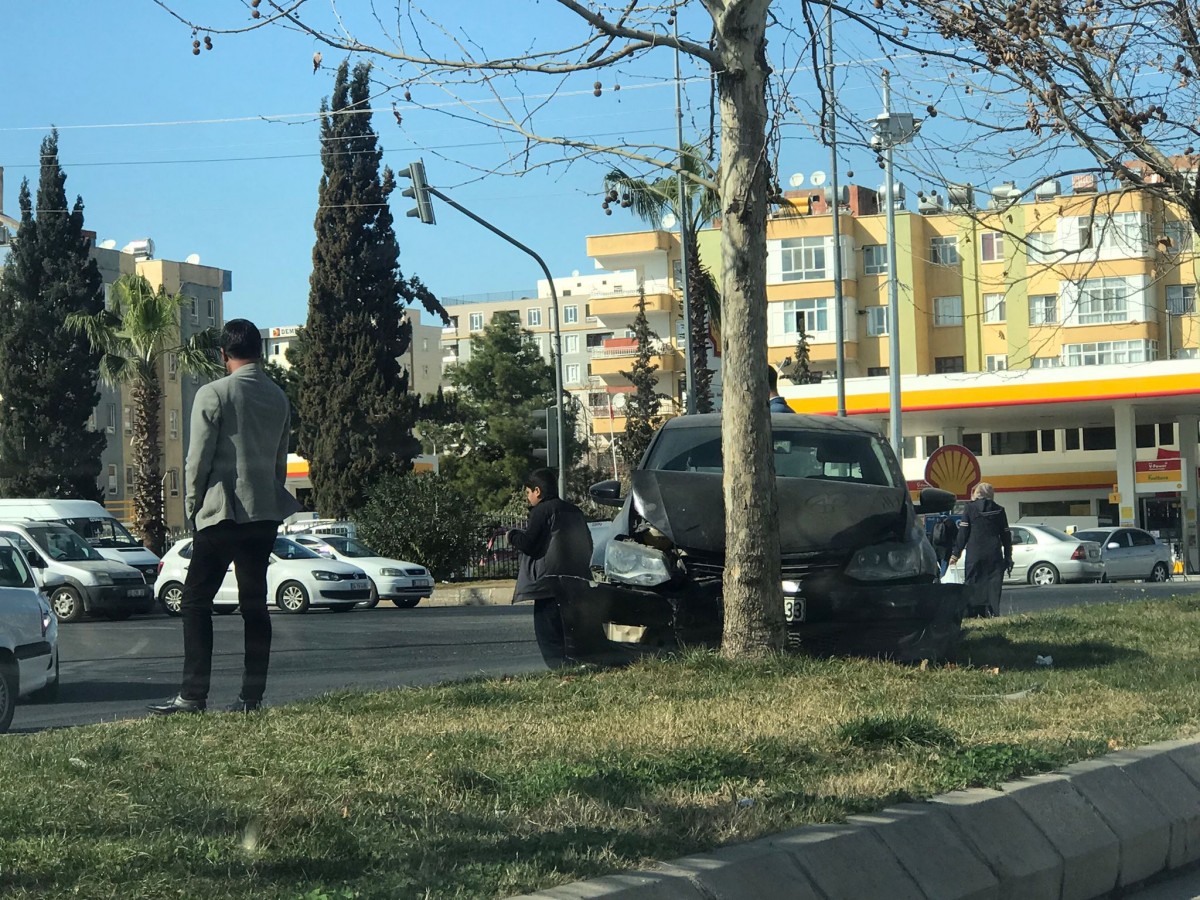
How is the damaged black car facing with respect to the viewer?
toward the camera

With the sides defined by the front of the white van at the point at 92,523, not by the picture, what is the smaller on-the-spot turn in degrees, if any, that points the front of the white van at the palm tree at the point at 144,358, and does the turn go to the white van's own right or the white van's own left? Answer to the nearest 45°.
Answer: approximately 135° to the white van's own left

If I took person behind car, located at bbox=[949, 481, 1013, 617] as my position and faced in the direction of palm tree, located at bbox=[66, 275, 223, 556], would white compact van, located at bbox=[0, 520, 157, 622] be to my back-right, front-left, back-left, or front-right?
front-left

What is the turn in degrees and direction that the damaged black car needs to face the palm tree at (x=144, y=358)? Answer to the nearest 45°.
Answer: approximately 135° to its right

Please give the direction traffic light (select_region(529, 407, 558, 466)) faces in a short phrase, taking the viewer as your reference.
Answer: facing to the left of the viewer

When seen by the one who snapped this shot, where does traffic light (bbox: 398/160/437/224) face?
facing to the left of the viewer

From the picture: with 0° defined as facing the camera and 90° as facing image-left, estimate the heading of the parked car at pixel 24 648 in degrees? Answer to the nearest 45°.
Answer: approximately 135°

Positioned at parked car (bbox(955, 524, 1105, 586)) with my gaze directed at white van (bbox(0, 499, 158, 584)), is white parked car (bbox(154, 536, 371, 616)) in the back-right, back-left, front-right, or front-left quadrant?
front-left

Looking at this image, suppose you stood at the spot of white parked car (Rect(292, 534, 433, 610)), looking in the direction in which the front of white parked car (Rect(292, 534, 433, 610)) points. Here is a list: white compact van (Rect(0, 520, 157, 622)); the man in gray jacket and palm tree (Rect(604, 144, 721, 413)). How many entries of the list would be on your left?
1

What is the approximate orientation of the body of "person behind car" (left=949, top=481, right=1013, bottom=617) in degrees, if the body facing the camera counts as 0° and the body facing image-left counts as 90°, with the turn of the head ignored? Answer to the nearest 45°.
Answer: approximately 180°

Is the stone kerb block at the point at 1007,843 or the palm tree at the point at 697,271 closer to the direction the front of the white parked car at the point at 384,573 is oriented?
the stone kerb block

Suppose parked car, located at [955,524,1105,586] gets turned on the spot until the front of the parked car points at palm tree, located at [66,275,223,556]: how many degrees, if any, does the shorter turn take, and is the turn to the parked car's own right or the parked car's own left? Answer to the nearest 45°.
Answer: approximately 45° to the parked car's own left

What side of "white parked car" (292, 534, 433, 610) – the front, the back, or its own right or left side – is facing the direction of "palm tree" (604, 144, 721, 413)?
left

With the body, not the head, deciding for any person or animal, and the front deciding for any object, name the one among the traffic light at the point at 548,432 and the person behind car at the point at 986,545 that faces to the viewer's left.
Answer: the traffic light
